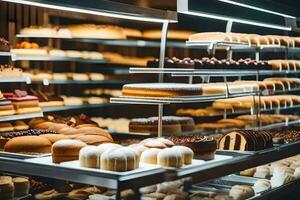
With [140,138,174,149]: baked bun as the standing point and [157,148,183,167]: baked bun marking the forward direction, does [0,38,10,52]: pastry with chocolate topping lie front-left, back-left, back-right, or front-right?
back-right

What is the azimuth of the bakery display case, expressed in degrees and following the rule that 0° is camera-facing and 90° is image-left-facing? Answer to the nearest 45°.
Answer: approximately 315°

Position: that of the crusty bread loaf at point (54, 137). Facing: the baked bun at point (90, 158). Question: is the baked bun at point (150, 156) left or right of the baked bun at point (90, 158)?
left
